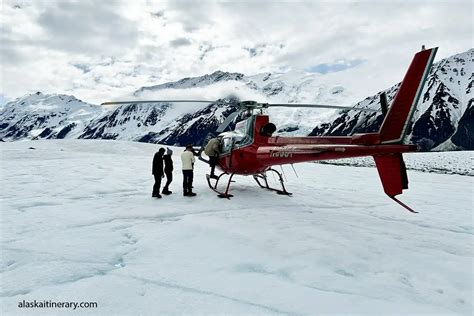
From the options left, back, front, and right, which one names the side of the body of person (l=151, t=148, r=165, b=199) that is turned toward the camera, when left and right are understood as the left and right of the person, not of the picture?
right

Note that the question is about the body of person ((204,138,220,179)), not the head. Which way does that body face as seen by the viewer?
to the viewer's right

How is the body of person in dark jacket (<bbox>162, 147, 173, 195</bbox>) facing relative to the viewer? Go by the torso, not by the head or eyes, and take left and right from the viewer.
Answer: facing to the right of the viewer

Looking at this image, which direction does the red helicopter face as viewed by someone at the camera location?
facing away from the viewer and to the left of the viewer

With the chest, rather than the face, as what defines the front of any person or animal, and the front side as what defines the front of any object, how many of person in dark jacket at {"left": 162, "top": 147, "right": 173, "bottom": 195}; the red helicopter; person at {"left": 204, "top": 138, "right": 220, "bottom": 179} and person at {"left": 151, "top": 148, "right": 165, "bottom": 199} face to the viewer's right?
3

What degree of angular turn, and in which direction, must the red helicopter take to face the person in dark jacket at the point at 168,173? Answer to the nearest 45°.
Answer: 0° — it already faces them

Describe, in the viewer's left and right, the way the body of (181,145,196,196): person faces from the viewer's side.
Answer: facing away from the viewer and to the right of the viewer
